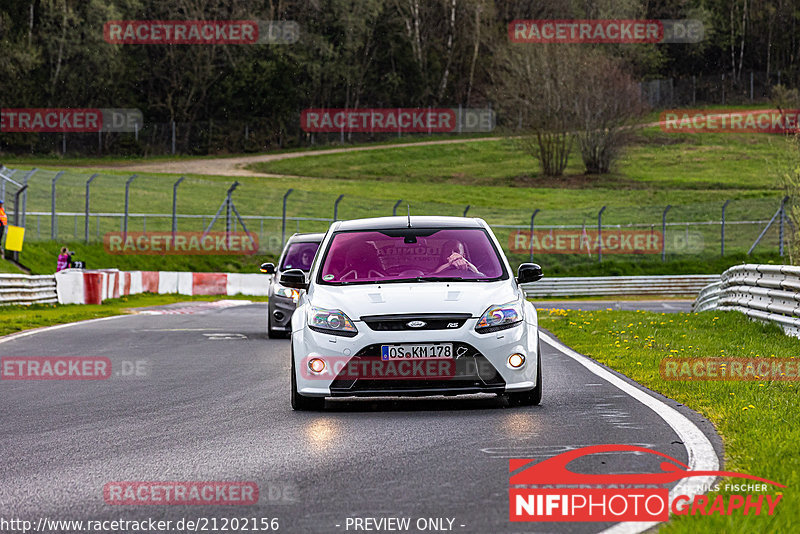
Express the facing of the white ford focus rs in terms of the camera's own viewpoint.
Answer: facing the viewer

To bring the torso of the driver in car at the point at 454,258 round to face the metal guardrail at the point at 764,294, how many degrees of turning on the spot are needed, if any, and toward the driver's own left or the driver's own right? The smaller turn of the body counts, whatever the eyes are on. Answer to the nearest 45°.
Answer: approximately 135° to the driver's own left

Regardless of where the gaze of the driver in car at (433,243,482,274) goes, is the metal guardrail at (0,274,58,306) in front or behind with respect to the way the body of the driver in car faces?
behind

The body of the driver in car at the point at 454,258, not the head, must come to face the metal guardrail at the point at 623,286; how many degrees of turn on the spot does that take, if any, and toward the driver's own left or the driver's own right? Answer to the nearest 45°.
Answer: approximately 180°

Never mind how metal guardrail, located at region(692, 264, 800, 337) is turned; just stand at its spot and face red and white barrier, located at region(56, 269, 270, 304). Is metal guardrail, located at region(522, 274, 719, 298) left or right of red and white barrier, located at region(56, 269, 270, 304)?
right

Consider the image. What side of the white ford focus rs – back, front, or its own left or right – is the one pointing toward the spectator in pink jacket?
back

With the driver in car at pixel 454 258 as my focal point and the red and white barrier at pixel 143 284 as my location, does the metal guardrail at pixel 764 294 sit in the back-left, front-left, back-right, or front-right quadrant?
front-left

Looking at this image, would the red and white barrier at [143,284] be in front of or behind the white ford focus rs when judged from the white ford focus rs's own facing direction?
behind
